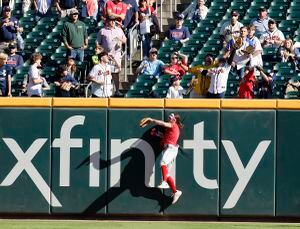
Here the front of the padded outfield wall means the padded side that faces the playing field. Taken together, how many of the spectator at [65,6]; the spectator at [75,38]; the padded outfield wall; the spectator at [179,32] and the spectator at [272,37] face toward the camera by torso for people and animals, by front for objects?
5

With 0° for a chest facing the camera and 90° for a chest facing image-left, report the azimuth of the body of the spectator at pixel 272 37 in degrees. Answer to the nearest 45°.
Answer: approximately 0°

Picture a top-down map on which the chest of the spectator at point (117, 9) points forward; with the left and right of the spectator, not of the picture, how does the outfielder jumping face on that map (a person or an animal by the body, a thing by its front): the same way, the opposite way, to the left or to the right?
to the right

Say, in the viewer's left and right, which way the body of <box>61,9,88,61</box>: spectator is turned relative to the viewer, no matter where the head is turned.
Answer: facing the viewer

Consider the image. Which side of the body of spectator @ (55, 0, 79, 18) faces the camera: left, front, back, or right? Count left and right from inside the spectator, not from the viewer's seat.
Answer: front

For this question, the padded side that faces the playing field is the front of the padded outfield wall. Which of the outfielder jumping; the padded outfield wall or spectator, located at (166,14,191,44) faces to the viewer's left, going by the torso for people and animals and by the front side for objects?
the outfielder jumping

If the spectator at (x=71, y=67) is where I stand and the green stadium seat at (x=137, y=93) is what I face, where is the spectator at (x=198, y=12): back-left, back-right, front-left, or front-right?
front-left

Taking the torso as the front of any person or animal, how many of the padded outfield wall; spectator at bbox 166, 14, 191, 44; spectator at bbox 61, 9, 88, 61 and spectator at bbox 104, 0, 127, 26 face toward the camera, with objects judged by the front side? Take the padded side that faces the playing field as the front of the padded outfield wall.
4

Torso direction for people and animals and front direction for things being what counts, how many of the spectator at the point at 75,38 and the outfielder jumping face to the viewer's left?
1

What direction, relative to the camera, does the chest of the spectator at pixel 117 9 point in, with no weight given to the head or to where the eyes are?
toward the camera

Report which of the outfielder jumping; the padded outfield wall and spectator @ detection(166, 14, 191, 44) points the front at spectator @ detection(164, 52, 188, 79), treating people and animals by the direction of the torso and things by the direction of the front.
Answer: spectator @ detection(166, 14, 191, 44)

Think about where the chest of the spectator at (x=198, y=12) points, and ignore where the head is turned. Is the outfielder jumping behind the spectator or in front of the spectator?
in front

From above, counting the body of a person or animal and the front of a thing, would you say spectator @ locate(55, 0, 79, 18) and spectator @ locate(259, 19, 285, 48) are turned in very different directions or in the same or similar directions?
same or similar directions

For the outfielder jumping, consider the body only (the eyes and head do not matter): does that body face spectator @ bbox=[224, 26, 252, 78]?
no

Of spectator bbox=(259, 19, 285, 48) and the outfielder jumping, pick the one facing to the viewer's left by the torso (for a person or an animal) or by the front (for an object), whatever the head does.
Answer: the outfielder jumping

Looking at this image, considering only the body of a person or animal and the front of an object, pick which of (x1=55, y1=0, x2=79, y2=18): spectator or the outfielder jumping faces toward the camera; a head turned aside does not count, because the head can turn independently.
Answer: the spectator
